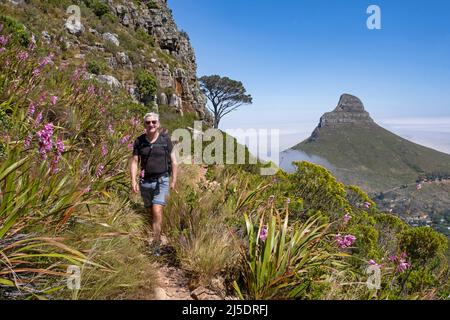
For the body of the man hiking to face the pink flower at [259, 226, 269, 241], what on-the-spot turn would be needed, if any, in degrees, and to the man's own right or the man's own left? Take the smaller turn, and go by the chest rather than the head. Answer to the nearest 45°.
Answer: approximately 45° to the man's own left

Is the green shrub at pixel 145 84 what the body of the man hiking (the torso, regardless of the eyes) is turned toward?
no

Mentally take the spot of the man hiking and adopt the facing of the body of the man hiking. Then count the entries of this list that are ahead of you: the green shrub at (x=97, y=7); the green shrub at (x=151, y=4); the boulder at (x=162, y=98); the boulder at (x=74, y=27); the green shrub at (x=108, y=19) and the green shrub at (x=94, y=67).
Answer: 0

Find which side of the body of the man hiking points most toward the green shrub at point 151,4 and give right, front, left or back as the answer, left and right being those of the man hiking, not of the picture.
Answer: back

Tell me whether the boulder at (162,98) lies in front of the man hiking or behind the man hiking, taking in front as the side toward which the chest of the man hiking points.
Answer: behind

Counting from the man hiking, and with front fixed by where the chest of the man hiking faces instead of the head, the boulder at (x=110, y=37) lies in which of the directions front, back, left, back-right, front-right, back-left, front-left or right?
back

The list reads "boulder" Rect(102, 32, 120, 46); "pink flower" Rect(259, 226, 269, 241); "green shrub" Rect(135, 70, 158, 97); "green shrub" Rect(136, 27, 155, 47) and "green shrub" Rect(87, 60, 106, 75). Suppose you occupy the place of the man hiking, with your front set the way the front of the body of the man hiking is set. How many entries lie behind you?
4

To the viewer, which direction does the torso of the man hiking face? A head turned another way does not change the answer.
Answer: toward the camera

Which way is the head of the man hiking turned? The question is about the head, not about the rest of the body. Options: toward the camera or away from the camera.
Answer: toward the camera

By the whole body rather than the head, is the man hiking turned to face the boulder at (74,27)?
no

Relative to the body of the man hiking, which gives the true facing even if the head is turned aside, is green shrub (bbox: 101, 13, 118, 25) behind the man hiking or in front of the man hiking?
behind

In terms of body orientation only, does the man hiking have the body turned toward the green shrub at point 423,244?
no

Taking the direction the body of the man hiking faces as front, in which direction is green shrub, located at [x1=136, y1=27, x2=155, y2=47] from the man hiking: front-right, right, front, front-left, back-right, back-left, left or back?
back

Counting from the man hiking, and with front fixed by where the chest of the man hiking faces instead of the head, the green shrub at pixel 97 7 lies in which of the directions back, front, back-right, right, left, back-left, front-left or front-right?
back
